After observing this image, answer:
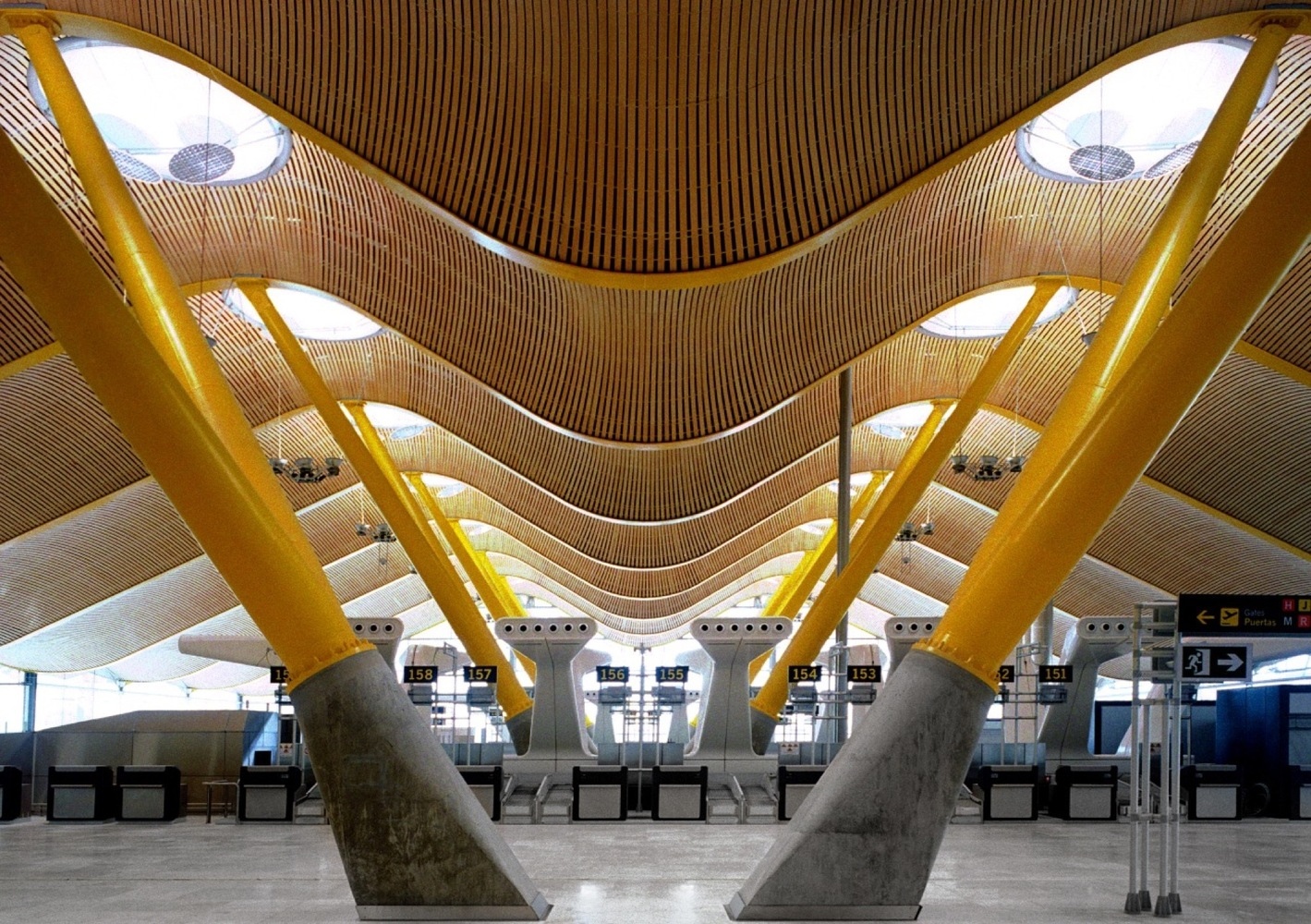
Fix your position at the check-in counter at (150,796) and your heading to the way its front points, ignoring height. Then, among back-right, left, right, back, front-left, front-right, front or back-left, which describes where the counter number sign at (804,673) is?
left

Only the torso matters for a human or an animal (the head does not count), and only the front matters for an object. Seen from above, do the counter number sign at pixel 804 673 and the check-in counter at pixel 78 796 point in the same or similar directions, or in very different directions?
same or similar directions

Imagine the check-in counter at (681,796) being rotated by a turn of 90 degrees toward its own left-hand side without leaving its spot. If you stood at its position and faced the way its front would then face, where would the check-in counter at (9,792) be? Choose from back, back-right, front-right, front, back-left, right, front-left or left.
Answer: back

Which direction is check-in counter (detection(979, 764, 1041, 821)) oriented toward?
toward the camera

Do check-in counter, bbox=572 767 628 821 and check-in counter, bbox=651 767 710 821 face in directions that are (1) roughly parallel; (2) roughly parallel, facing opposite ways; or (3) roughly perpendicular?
roughly parallel

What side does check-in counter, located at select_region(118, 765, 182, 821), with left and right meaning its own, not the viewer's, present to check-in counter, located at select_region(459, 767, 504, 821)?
left

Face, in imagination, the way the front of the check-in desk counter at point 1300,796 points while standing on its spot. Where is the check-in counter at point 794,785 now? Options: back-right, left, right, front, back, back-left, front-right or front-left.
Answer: front-right

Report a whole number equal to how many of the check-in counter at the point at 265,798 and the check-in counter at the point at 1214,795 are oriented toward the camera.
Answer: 2

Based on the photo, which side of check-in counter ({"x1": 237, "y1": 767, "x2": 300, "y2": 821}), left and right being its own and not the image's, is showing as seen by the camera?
front

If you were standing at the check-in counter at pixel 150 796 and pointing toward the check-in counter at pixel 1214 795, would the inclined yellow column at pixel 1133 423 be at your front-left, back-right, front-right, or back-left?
front-right

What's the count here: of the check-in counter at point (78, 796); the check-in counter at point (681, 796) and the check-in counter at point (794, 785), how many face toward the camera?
3

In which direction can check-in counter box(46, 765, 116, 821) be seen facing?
toward the camera

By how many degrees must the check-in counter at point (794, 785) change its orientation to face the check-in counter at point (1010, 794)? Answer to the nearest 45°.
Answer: approximately 90° to its left

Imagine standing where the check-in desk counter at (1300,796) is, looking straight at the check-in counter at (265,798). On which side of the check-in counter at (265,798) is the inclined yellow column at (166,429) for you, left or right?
left

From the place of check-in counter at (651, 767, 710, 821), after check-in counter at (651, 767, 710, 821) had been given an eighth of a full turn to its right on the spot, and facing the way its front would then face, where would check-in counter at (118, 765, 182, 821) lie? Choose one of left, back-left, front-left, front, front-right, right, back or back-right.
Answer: front-right

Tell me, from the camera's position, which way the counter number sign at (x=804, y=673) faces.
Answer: facing the viewer
